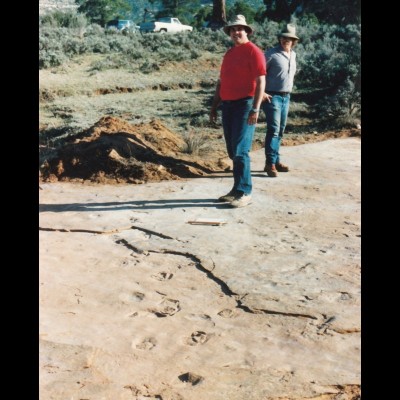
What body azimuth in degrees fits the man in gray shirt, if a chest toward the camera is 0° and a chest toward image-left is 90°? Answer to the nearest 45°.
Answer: approximately 315°

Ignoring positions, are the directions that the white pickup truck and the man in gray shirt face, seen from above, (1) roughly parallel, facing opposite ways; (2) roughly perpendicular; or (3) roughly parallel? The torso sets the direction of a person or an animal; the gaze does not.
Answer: roughly perpendicular

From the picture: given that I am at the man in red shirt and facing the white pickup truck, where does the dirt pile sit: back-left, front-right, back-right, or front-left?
front-left

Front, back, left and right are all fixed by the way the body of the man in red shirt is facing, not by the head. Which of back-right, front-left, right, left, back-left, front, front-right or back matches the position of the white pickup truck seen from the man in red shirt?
back-right

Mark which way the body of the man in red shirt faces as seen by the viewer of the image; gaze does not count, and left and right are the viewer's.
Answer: facing the viewer and to the left of the viewer

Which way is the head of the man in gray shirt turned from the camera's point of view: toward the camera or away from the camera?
toward the camera

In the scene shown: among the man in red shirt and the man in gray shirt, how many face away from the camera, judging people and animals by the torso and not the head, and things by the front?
0

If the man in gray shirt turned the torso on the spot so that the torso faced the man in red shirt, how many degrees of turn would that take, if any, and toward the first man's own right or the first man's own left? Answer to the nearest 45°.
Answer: approximately 45° to the first man's own right
